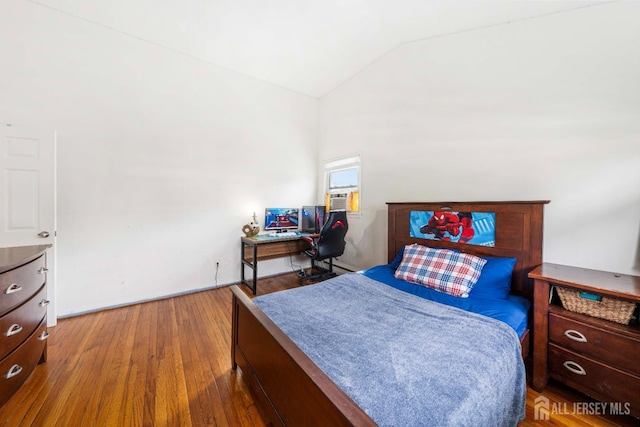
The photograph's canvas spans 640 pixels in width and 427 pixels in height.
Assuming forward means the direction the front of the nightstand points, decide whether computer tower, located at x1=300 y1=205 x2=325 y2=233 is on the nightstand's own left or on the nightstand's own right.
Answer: on the nightstand's own right

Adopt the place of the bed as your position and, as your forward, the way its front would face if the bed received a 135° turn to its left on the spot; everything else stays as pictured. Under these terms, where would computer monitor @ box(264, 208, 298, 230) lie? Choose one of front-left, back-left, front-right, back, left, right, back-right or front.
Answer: back-left

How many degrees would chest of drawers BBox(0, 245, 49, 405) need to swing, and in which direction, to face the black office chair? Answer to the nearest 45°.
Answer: approximately 45° to its left

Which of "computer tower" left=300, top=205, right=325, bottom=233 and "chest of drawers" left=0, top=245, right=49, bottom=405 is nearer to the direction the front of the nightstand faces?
the chest of drawers

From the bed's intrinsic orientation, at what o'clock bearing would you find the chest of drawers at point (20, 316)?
The chest of drawers is roughly at 1 o'clock from the bed.

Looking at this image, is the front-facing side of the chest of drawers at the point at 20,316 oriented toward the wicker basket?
yes
